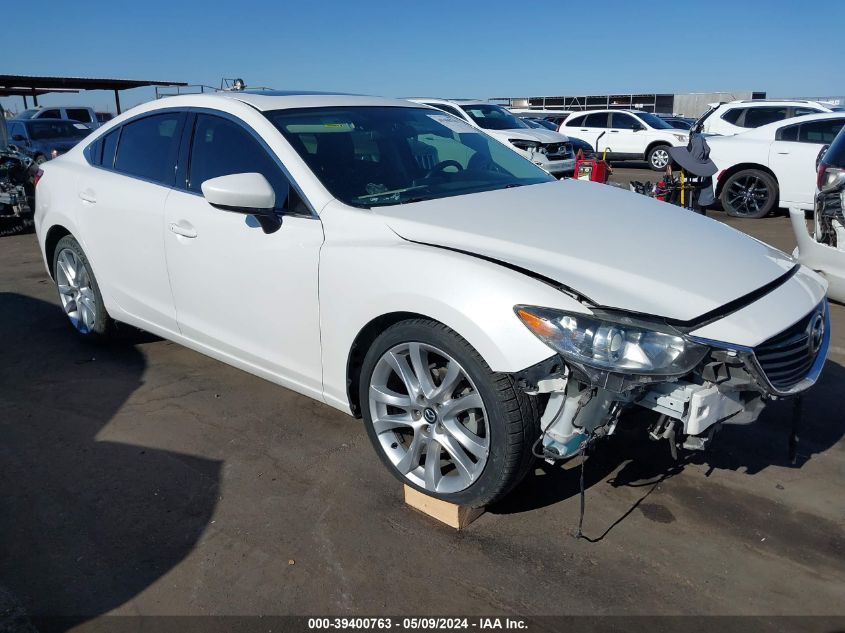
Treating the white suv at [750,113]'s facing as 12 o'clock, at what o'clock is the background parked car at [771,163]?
The background parked car is roughly at 3 o'clock from the white suv.

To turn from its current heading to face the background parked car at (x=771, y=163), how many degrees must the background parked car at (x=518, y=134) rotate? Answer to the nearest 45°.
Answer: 0° — it already faces it

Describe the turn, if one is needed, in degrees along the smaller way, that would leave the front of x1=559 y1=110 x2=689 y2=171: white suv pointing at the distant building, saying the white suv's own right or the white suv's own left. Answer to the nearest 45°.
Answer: approximately 135° to the white suv's own left

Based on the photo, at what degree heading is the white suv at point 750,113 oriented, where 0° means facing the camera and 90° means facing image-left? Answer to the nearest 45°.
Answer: approximately 270°

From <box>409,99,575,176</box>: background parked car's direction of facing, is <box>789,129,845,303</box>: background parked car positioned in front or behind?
in front

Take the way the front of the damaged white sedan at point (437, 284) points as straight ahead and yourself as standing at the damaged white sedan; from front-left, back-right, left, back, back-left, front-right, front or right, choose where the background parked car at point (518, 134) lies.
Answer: back-left

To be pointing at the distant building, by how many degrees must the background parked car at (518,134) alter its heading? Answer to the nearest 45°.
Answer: approximately 135° to its left

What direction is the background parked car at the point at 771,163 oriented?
to the viewer's right

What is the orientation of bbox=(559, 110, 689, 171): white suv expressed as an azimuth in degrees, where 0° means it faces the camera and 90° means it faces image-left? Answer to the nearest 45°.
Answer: approximately 315°
